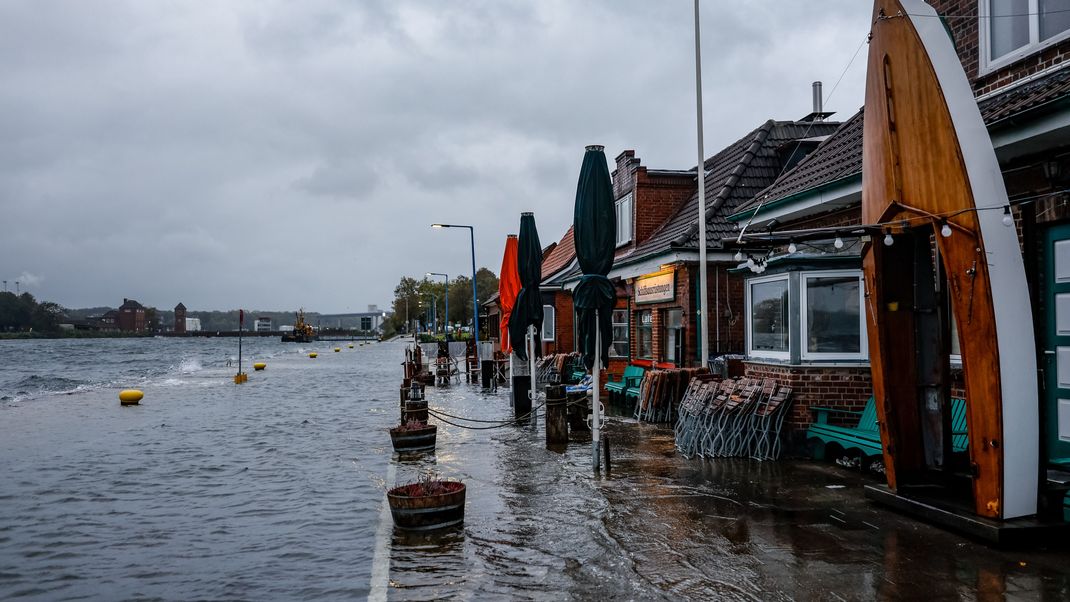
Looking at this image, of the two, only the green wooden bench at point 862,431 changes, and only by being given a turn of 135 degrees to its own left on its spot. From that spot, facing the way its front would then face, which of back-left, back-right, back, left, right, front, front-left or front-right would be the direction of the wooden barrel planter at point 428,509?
back-right

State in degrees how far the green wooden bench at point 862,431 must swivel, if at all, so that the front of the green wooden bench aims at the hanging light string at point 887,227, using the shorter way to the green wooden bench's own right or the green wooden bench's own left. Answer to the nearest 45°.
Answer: approximately 45° to the green wooden bench's own left

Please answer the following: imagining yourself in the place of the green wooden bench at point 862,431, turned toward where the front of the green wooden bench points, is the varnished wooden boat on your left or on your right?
on your left

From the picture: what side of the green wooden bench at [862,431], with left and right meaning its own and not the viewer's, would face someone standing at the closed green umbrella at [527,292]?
right

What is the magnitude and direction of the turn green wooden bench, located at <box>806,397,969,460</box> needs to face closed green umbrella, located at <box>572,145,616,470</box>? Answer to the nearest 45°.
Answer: approximately 45° to its right

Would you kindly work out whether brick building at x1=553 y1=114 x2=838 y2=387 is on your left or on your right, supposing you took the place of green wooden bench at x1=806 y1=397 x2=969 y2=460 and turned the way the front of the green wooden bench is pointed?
on your right

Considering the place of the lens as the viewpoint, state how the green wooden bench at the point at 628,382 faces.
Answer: facing the viewer and to the left of the viewer

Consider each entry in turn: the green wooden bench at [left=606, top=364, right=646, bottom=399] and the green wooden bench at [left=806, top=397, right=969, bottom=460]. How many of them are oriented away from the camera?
0

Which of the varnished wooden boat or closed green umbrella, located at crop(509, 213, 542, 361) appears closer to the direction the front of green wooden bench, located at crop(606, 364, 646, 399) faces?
the closed green umbrella

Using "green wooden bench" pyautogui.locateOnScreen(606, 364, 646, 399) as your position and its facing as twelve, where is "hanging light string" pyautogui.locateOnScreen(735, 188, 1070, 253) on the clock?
The hanging light string is roughly at 10 o'clock from the green wooden bench.

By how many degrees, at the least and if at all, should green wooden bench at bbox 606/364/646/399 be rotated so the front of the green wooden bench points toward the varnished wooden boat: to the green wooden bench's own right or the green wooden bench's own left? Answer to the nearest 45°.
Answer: approximately 45° to the green wooden bench's own left

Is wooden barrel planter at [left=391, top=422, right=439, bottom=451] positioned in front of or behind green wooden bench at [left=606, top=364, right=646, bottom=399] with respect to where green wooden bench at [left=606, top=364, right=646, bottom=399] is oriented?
in front

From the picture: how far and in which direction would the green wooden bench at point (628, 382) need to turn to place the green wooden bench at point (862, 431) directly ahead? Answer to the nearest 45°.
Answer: approximately 45° to its left

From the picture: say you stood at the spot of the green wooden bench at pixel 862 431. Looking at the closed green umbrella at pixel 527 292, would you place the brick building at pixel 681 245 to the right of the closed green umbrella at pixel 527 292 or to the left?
right

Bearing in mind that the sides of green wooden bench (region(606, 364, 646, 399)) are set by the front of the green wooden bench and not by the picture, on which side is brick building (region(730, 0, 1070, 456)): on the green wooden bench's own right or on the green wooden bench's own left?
on the green wooden bench's own left
